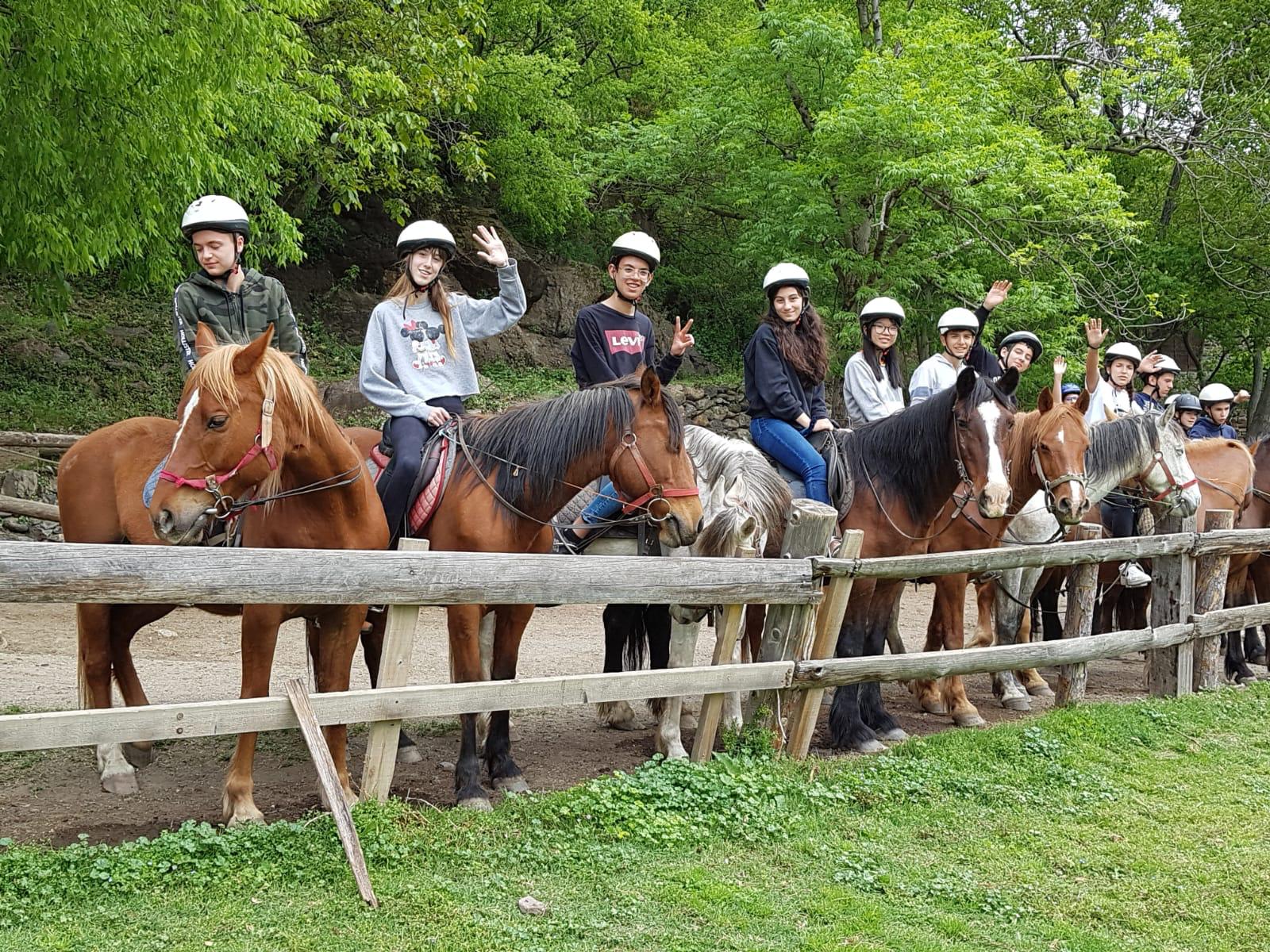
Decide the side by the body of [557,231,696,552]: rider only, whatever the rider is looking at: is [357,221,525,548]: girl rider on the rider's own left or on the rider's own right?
on the rider's own right

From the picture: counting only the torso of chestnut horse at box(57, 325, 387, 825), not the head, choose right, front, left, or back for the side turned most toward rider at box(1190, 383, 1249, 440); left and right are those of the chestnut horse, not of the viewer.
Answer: left

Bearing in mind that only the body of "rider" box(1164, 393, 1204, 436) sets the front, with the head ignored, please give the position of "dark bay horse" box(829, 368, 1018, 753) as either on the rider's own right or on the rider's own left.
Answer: on the rider's own right

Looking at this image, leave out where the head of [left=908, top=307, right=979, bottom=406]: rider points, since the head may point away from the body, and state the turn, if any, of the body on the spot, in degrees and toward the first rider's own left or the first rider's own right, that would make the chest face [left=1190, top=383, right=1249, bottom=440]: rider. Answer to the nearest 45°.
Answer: approximately 90° to the first rider's own left

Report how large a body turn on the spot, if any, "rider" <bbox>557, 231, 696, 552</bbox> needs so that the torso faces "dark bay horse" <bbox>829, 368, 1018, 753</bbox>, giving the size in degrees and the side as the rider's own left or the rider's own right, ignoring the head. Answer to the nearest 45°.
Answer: approximately 45° to the rider's own left
